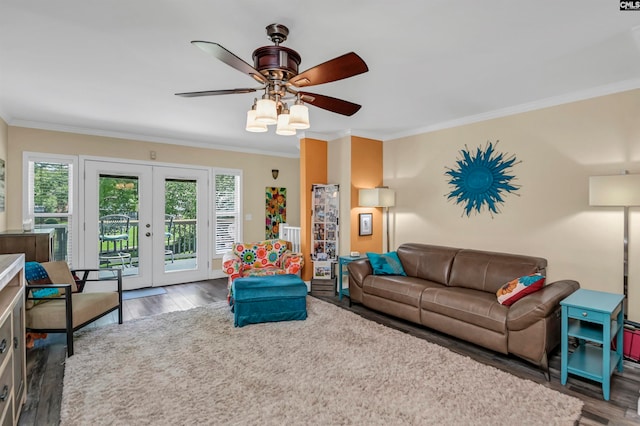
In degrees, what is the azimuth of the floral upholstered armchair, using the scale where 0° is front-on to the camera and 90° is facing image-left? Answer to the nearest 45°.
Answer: approximately 0°

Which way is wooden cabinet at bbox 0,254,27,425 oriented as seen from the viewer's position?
to the viewer's right

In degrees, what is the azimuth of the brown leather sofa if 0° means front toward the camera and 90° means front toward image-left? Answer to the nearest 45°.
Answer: approximately 45°

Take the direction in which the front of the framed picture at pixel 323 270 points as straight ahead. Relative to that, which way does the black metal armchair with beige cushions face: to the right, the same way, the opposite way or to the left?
to the left

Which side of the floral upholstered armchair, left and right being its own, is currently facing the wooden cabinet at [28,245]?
right

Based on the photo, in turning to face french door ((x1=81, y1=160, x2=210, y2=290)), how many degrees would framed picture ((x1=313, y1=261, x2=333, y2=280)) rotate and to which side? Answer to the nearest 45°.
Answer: approximately 90° to its right

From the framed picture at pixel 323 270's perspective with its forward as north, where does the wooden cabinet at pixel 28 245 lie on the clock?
The wooden cabinet is roughly at 2 o'clock from the framed picture.

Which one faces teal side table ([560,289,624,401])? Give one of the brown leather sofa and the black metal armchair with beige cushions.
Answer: the black metal armchair with beige cushions

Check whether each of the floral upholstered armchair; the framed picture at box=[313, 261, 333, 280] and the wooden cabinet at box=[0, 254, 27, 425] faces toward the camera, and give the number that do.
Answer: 2

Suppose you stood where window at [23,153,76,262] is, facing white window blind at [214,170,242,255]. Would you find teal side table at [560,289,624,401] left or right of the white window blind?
right

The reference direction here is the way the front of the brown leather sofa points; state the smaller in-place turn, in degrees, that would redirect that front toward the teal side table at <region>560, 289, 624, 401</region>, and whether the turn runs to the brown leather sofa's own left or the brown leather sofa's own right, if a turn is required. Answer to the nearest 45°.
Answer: approximately 90° to the brown leather sofa's own left

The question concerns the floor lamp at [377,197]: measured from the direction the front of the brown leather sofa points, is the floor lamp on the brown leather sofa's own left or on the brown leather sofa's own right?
on the brown leather sofa's own right

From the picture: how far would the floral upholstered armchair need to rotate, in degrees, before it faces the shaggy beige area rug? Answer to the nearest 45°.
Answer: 0° — it already faces it

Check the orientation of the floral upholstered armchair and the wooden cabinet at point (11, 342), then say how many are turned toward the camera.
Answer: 1

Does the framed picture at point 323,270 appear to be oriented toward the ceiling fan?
yes
